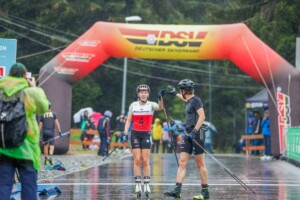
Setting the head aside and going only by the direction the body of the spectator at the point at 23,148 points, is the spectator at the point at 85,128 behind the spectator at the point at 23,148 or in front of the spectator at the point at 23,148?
in front

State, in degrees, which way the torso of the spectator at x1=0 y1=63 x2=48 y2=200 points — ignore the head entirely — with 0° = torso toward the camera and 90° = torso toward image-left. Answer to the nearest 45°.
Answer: approximately 225°

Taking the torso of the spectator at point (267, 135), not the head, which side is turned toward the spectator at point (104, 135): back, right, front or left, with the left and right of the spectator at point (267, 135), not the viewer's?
front

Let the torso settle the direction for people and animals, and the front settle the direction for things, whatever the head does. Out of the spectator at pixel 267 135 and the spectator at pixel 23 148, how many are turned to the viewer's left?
1

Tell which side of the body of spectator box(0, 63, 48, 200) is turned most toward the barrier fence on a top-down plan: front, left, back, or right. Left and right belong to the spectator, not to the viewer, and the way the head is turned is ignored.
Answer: front

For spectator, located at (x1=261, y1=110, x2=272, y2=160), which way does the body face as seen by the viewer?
to the viewer's left

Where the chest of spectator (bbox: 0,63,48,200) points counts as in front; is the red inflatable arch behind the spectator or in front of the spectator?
in front
